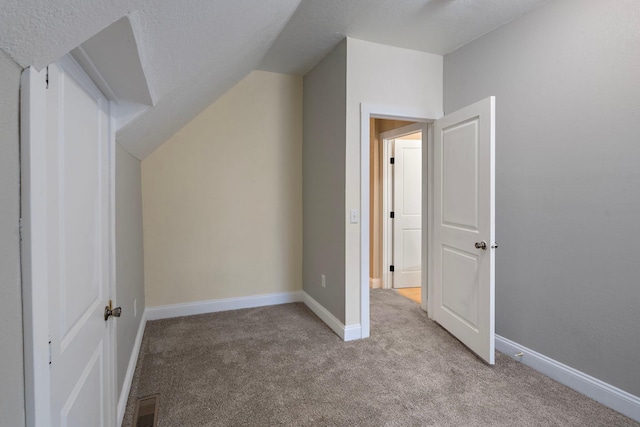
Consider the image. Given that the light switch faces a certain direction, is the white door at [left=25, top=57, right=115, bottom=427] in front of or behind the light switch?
in front

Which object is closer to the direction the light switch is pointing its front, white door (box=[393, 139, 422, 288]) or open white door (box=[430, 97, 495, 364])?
the open white door

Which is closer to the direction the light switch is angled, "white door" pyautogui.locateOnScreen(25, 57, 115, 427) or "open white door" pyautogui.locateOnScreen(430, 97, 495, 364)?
the white door

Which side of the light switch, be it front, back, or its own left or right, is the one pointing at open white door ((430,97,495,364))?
left

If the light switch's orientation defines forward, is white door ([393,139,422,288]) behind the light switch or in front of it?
behind

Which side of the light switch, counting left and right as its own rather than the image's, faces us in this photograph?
front
